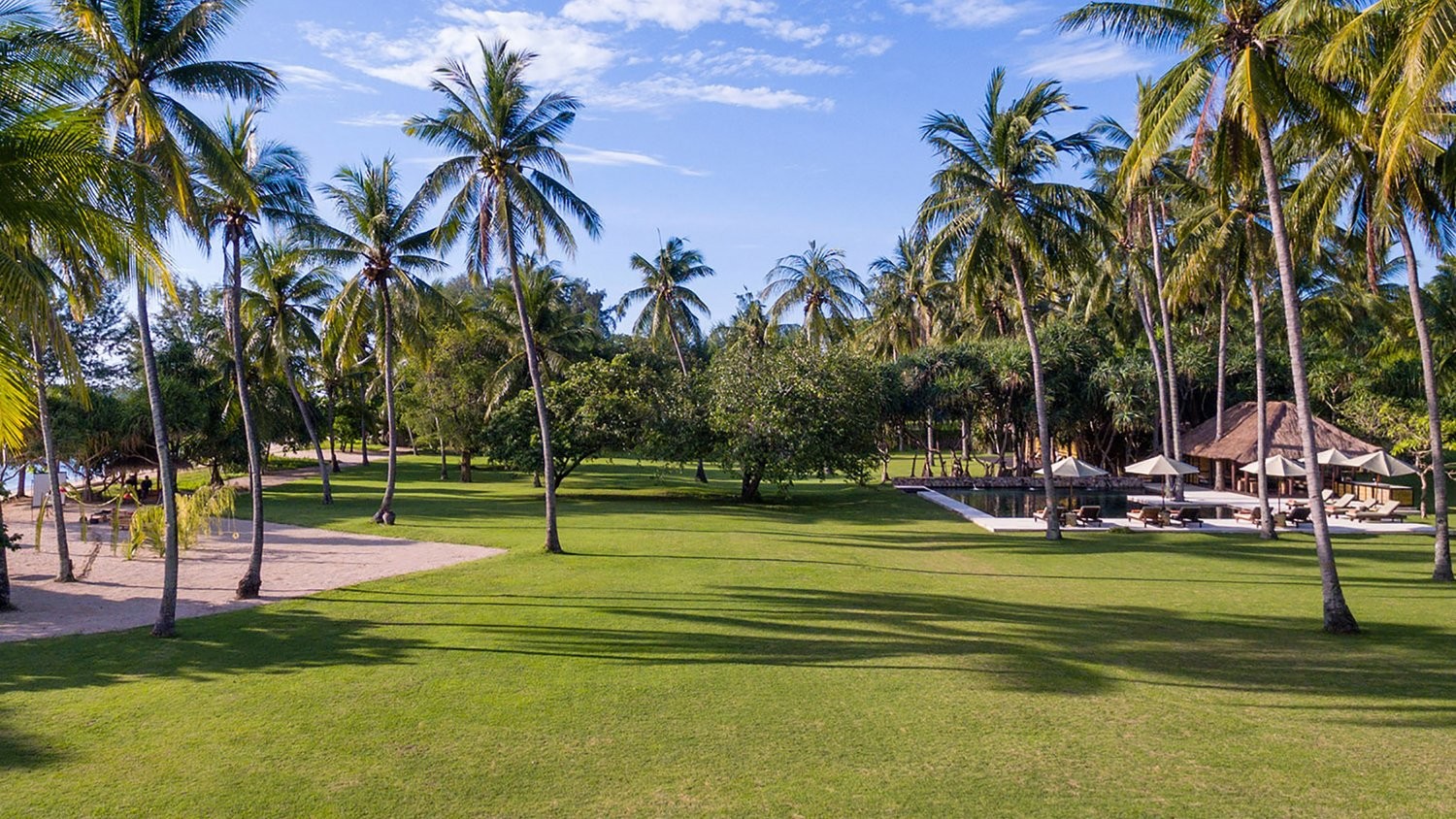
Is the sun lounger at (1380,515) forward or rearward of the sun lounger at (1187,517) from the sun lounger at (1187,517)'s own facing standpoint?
rearward

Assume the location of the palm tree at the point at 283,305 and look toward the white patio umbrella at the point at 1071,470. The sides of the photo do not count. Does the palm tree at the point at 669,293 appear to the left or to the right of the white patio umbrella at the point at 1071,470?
left

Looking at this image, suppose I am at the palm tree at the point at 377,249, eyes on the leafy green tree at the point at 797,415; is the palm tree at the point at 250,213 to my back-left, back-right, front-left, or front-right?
back-right

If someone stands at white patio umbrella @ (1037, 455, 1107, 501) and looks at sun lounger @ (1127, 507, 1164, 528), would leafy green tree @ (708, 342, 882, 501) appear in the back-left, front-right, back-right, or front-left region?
back-right
